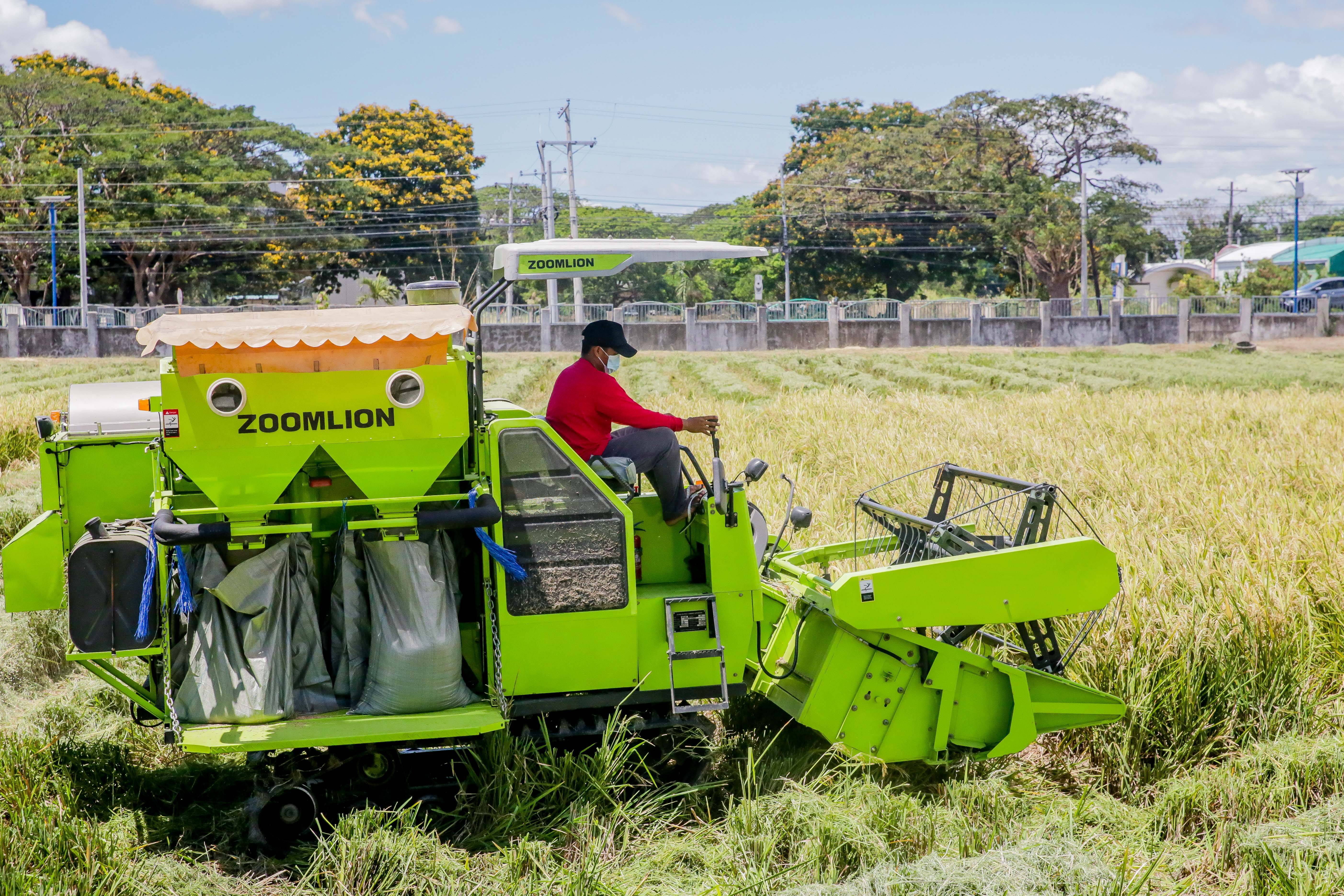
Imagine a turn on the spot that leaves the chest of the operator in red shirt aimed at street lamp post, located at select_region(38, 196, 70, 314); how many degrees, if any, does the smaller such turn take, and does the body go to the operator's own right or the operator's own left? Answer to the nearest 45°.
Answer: approximately 135° to the operator's own left

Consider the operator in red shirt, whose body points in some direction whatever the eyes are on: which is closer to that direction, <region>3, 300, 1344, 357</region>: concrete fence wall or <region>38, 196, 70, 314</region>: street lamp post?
the concrete fence wall

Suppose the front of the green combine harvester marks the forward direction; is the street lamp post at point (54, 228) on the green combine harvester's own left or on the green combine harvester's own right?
on the green combine harvester's own left

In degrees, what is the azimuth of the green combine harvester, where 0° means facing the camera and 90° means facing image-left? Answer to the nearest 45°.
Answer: approximately 270°

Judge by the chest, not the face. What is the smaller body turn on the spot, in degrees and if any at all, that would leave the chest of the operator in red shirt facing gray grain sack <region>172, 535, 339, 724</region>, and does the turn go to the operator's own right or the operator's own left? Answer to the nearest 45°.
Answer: approximately 135° to the operator's own right

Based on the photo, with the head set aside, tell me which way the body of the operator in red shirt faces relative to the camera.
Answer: to the viewer's right

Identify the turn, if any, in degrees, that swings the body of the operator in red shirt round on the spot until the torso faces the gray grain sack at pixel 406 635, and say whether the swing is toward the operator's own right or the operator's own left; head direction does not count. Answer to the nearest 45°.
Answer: approximately 135° to the operator's own right
